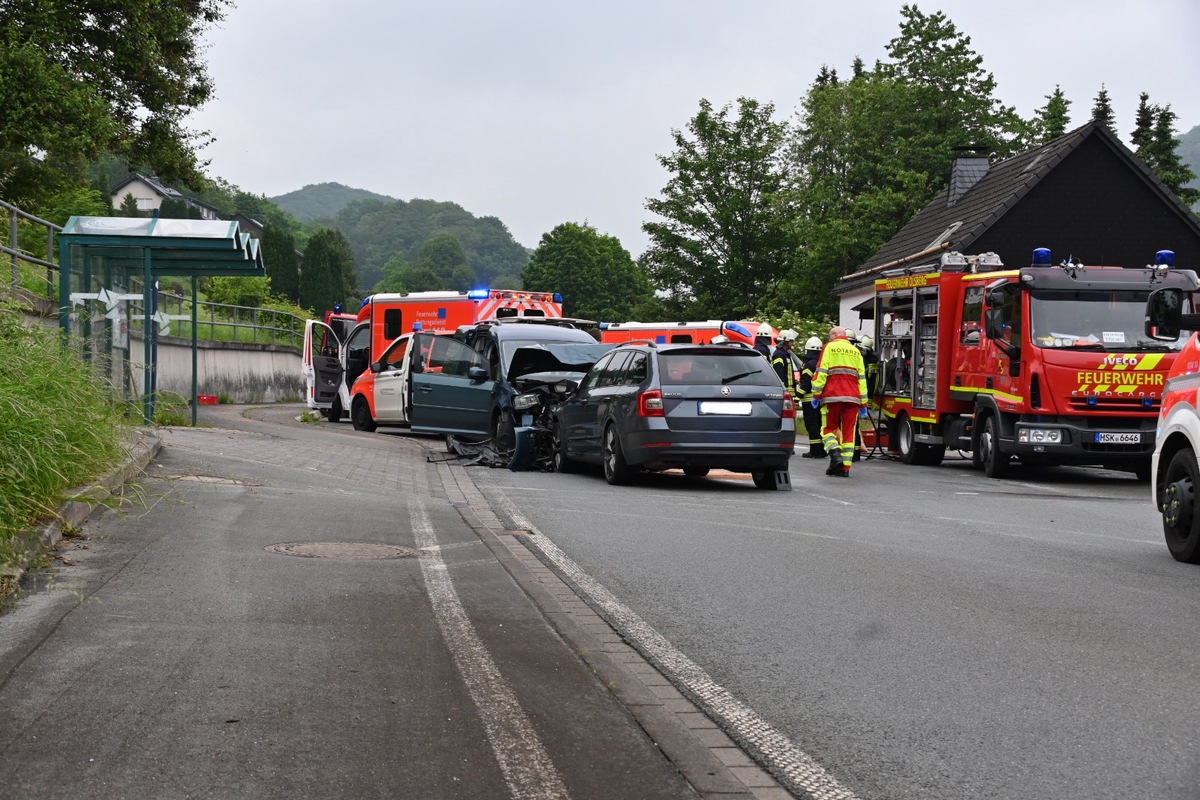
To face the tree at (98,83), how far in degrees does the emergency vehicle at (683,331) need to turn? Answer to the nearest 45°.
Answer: approximately 180°

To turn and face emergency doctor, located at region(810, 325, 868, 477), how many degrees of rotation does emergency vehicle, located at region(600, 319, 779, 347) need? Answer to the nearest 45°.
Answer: approximately 90° to its right

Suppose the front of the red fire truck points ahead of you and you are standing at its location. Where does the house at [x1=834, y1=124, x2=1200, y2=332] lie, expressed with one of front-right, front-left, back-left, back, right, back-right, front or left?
back-left

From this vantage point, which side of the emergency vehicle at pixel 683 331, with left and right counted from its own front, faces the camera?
right

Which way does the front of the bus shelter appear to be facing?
to the viewer's right

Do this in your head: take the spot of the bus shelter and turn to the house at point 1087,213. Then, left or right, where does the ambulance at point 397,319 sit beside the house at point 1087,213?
left

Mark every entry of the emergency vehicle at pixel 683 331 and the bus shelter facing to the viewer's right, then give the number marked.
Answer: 2

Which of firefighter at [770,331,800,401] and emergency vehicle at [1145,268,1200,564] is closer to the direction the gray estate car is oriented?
the firefighter

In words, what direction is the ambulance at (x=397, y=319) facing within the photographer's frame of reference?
facing away from the viewer and to the left of the viewer
